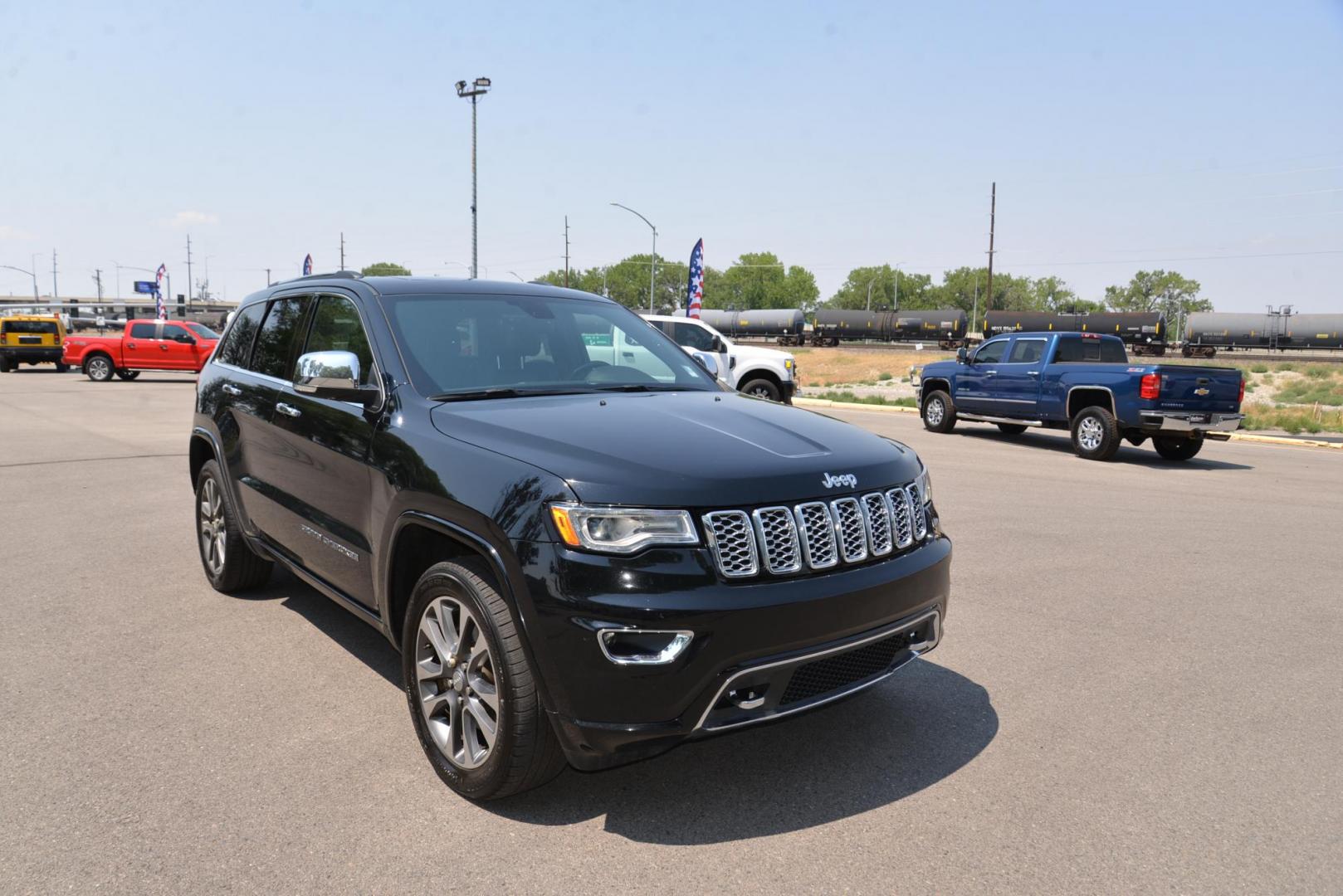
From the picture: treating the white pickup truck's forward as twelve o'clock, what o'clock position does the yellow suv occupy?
The yellow suv is roughly at 7 o'clock from the white pickup truck.

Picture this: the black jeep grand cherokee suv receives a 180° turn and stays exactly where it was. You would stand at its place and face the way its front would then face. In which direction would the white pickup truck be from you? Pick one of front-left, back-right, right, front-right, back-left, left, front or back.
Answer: front-right

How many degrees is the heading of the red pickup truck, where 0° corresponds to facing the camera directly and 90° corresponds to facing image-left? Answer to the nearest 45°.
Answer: approximately 315°

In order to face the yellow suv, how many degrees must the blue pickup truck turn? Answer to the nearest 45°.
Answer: approximately 45° to its left

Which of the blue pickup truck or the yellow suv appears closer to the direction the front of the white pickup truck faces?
the blue pickup truck

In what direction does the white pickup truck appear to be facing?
to the viewer's right

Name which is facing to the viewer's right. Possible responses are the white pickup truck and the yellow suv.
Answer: the white pickup truck

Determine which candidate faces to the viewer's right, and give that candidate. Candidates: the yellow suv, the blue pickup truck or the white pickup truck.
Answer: the white pickup truck
